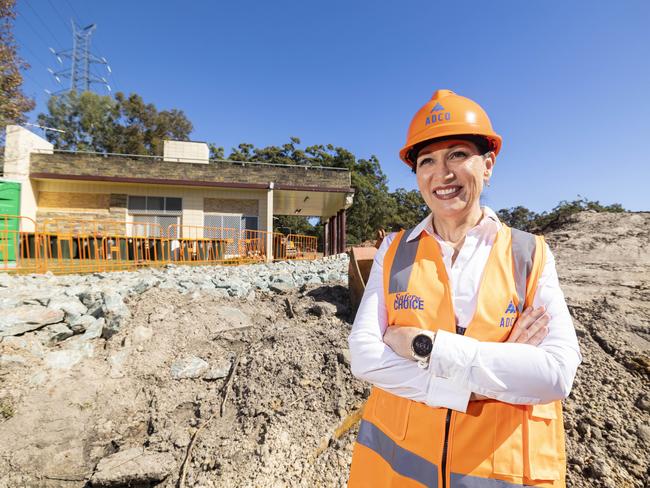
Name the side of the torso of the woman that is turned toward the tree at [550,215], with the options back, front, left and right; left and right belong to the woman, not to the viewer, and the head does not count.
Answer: back

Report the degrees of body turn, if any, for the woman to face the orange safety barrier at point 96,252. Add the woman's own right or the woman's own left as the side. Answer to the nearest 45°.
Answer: approximately 135° to the woman's own right

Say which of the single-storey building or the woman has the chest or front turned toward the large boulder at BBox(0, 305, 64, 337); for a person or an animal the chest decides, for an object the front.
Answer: the single-storey building

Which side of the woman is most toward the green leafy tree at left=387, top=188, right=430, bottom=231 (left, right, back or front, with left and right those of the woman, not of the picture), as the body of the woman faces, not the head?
back

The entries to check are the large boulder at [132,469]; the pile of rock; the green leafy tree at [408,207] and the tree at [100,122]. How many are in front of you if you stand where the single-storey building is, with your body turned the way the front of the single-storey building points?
2

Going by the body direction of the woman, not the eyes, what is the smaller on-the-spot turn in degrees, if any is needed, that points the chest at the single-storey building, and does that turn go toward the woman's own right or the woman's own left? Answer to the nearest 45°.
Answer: approximately 135° to the woman's own right

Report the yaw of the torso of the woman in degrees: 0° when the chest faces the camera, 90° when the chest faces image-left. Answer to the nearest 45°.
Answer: approximately 0°

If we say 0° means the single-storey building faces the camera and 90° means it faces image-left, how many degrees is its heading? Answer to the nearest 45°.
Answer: approximately 0°

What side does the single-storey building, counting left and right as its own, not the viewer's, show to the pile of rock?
front

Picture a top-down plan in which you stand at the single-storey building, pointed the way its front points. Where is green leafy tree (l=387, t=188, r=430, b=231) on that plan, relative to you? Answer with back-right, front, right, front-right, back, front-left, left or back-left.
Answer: back-left

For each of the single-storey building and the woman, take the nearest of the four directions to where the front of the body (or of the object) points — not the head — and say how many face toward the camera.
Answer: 2
